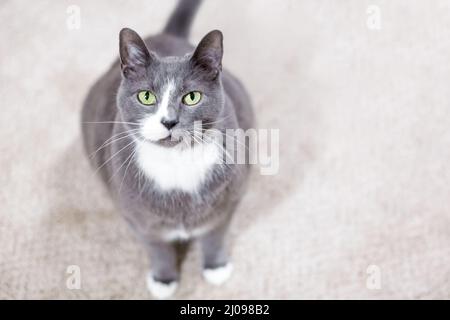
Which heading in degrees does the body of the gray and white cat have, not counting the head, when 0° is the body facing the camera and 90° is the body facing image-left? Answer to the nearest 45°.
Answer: approximately 0°
